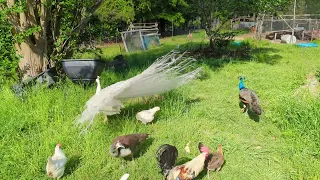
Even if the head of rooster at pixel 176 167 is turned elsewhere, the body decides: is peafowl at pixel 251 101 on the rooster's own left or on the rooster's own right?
on the rooster's own left

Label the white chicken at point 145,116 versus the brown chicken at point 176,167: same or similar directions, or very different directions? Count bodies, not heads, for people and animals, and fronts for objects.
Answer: same or similar directions

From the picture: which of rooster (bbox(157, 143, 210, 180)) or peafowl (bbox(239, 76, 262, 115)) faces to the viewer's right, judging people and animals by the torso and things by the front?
rooster (bbox(157, 143, 210, 180))

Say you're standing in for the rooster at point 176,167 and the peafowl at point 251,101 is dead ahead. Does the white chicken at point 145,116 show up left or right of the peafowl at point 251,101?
left

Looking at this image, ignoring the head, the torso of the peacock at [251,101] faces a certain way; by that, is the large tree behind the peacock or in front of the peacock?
in front

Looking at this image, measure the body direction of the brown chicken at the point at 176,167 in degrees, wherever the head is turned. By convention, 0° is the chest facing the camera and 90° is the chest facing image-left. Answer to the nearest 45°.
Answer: approximately 270°

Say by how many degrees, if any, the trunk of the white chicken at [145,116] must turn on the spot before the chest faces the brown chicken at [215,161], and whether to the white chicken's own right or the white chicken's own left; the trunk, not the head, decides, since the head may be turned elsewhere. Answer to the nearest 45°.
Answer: approximately 45° to the white chicken's own right

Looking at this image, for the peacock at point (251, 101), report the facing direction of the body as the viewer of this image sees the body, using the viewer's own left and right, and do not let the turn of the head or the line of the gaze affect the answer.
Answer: facing away from the viewer and to the left of the viewer

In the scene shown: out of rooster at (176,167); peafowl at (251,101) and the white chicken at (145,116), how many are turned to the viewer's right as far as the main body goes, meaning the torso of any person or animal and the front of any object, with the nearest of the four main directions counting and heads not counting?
2
